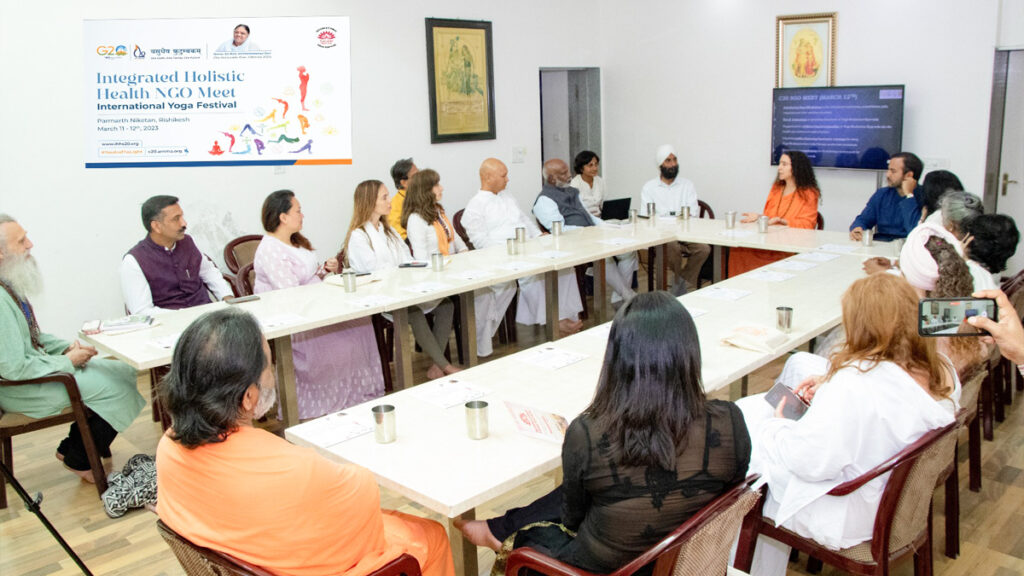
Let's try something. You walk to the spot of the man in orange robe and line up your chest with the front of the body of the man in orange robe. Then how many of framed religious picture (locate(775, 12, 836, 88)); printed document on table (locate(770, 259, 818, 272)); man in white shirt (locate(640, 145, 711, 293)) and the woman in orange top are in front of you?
4

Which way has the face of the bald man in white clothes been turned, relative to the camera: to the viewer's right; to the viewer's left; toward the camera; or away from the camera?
to the viewer's right

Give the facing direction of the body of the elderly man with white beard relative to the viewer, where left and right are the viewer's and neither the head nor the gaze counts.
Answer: facing to the right of the viewer

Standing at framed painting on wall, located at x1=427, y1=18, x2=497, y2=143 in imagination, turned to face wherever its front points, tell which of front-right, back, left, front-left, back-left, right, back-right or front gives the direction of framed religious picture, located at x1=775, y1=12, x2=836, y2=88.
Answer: front-left

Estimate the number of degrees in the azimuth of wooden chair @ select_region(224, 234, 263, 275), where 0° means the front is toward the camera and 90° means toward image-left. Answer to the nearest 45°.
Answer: approximately 315°

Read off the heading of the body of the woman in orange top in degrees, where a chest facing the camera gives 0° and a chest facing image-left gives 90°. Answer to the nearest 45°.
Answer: approximately 45°

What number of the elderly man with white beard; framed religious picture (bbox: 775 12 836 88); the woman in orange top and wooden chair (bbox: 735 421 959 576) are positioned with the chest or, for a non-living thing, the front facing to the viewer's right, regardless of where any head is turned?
1

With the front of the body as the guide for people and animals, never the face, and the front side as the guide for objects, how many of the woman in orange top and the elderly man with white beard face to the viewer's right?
1

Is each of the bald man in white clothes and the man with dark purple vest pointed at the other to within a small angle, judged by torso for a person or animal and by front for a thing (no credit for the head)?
no

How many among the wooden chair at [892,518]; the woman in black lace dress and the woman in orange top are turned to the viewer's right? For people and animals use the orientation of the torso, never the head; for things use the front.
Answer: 0

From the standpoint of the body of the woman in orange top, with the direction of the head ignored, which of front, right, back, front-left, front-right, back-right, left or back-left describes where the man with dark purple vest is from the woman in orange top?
front

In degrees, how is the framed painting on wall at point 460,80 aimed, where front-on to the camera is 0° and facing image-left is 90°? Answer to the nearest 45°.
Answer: approximately 315°

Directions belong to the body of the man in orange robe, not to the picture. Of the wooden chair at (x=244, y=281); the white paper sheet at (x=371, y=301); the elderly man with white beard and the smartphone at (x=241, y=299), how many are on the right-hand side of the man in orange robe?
0

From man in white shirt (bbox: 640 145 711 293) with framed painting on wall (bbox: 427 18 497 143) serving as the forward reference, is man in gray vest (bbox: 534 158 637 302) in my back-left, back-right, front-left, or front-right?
front-left

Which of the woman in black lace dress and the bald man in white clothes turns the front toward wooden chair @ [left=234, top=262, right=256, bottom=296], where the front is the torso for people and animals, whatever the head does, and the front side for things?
the woman in black lace dress

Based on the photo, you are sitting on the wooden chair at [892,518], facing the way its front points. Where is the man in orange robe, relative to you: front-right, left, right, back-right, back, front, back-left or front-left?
left

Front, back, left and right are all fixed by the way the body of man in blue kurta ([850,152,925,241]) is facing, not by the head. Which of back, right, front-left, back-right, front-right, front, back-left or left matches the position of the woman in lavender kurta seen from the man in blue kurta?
front

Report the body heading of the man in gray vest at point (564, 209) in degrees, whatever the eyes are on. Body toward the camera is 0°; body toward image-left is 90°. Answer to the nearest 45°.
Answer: approximately 315°

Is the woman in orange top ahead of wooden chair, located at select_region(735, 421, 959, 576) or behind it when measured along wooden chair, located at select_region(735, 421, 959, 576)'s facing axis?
ahead

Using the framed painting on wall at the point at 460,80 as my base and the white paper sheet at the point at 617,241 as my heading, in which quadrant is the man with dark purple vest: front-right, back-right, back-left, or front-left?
front-right

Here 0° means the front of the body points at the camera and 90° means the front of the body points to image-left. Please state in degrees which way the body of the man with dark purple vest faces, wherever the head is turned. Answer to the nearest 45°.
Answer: approximately 315°
